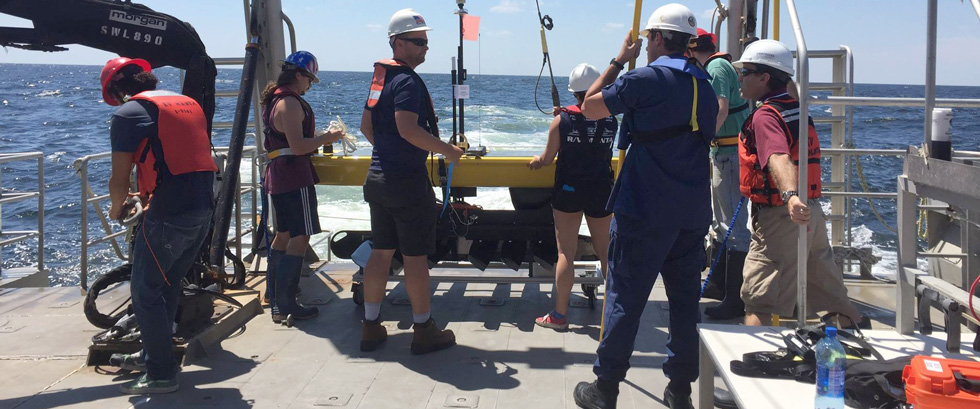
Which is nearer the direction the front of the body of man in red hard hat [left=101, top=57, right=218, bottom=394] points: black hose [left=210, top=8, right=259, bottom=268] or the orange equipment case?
the black hose

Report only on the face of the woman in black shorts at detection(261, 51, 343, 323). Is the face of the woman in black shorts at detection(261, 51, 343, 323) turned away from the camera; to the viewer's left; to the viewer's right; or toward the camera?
to the viewer's right

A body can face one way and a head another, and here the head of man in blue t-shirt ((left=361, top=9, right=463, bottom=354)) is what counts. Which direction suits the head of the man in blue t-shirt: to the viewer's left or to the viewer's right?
to the viewer's right

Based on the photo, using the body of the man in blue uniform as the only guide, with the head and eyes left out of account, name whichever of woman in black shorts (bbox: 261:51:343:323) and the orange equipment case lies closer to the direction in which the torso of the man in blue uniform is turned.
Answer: the woman in black shorts

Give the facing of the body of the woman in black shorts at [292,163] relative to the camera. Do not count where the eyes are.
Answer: to the viewer's right

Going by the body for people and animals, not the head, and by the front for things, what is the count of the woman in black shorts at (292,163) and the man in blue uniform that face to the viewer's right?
1

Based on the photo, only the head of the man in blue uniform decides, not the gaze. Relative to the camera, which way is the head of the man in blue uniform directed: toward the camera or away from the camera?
away from the camera

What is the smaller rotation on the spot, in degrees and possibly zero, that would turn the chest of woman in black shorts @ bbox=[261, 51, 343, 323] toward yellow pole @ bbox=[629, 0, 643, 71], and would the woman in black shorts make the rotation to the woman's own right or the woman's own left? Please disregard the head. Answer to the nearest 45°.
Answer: approximately 45° to the woman's own right
